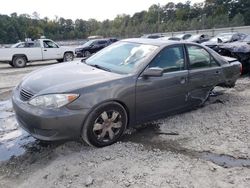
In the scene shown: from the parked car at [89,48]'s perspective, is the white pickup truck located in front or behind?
in front

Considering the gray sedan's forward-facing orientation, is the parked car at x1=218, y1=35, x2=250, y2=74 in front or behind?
behind

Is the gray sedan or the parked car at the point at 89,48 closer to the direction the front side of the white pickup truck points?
the parked car

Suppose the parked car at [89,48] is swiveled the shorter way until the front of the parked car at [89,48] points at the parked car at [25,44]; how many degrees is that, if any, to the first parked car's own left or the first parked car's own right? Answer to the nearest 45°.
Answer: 0° — it already faces it

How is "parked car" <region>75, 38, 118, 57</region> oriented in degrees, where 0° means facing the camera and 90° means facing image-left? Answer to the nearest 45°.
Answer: approximately 45°

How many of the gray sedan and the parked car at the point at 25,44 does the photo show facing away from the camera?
0

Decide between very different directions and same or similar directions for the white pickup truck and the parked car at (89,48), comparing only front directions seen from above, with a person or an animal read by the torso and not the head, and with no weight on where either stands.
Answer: very different directions

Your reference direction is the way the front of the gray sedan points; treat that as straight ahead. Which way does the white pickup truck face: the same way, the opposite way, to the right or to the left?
the opposite way

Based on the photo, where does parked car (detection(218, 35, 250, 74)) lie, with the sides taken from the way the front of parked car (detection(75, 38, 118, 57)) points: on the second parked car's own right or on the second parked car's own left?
on the second parked car's own left

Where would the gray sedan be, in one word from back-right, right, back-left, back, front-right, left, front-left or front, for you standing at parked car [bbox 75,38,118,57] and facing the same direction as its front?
front-left

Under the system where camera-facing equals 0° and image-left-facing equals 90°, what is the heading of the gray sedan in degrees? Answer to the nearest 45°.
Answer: approximately 45°
